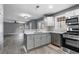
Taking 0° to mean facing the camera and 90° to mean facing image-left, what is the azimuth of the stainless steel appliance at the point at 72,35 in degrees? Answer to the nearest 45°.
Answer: approximately 45°
